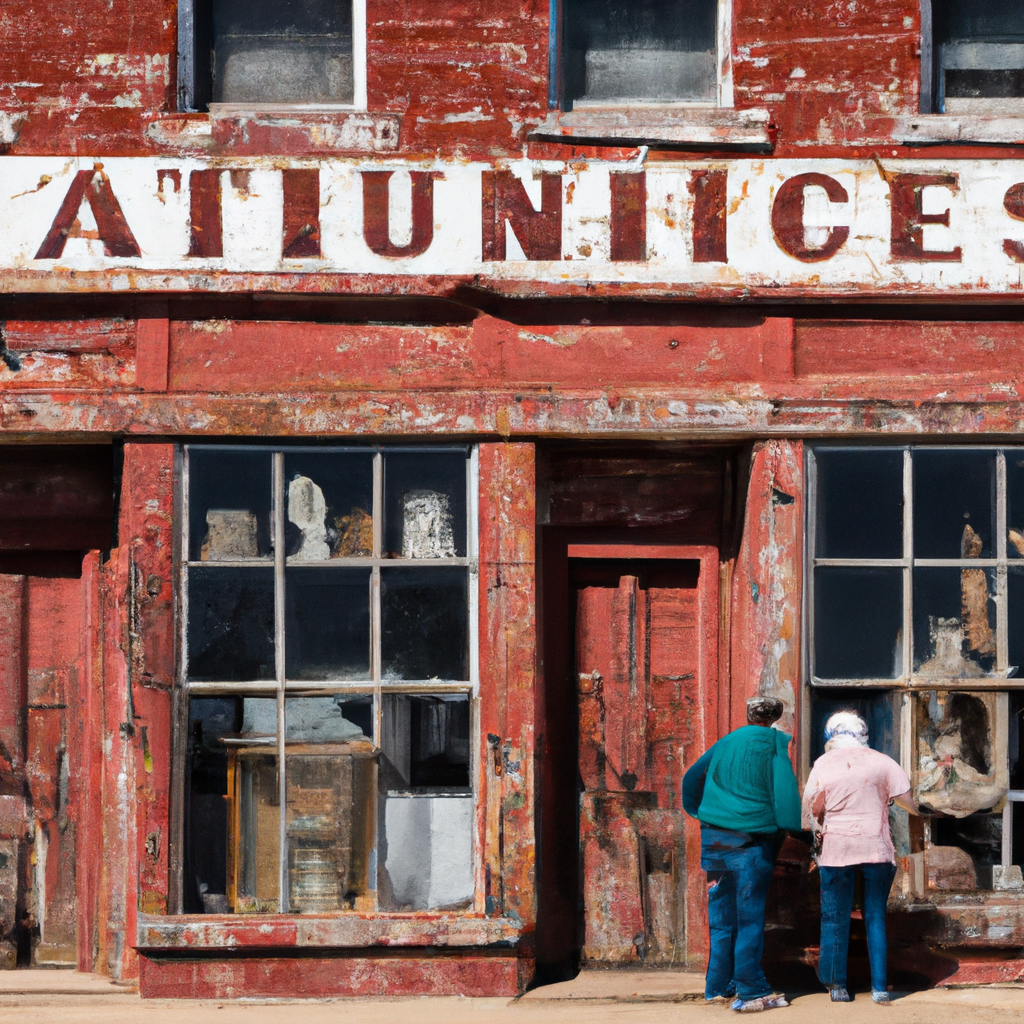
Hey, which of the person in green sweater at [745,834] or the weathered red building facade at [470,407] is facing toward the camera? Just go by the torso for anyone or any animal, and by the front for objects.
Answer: the weathered red building facade

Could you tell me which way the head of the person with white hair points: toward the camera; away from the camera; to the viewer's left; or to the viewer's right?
away from the camera

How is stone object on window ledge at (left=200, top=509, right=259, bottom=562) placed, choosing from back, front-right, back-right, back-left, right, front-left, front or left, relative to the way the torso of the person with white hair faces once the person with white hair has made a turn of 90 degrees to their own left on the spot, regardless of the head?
front

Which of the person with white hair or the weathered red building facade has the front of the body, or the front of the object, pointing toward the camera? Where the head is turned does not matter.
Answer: the weathered red building facade

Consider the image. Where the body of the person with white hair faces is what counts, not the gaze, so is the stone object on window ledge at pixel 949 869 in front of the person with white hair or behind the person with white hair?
in front

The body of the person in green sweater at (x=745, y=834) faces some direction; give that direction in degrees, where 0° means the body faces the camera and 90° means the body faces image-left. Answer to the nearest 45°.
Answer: approximately 225°

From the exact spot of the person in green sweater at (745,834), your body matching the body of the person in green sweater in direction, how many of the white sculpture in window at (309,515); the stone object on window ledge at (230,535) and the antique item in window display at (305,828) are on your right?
0

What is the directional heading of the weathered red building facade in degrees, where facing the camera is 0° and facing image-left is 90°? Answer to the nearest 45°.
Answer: approximately 0°

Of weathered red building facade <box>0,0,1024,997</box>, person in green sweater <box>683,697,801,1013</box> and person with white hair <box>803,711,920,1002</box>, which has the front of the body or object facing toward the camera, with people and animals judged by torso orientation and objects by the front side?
the weathered red building facade

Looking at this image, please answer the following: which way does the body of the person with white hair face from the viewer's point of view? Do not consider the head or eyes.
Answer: away from the camera

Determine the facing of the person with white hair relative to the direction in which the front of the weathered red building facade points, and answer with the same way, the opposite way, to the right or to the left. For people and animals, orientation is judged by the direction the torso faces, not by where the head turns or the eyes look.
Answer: the opposite way

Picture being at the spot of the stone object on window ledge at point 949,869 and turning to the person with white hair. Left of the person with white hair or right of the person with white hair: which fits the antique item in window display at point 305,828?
right

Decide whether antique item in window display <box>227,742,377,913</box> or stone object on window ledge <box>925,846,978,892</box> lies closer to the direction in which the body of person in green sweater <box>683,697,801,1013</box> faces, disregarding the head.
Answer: the stone object on window ledge

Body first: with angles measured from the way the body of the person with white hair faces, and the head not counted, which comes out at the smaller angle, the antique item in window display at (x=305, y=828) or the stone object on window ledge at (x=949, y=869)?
the stone object on window ledge

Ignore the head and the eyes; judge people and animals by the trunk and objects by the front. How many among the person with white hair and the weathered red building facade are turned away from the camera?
1

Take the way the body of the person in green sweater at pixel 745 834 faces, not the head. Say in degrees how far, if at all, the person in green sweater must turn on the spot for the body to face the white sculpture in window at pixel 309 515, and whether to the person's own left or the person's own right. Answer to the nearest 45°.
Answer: approximately 135° to the person's own left

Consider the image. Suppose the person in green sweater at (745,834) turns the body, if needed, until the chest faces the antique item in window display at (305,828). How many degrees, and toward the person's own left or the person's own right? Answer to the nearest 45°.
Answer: approximately 135° to the person's own left
